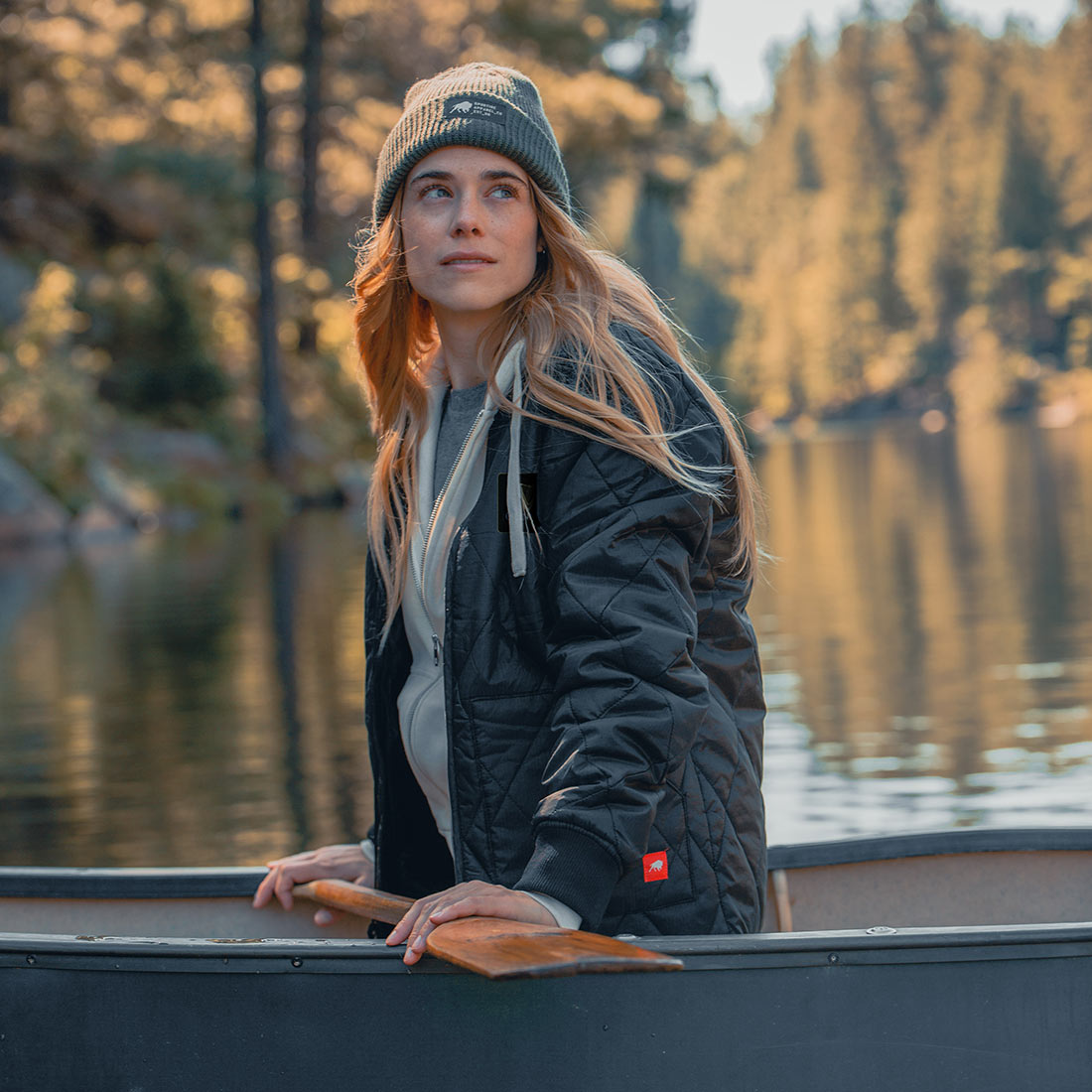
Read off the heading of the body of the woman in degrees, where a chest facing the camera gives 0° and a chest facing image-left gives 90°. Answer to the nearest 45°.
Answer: approximately 45°

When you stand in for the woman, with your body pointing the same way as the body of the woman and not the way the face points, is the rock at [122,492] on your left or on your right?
on your right

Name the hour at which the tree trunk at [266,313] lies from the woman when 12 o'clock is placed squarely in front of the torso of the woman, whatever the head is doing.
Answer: The tree trunk is roughly at 4 o'clock from the woman.

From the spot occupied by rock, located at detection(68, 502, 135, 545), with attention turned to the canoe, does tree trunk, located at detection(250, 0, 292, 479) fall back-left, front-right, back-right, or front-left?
back-left

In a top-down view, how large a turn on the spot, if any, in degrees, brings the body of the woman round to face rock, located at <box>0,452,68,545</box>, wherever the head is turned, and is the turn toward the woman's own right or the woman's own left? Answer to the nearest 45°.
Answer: approximately 135° to the woman's own right
